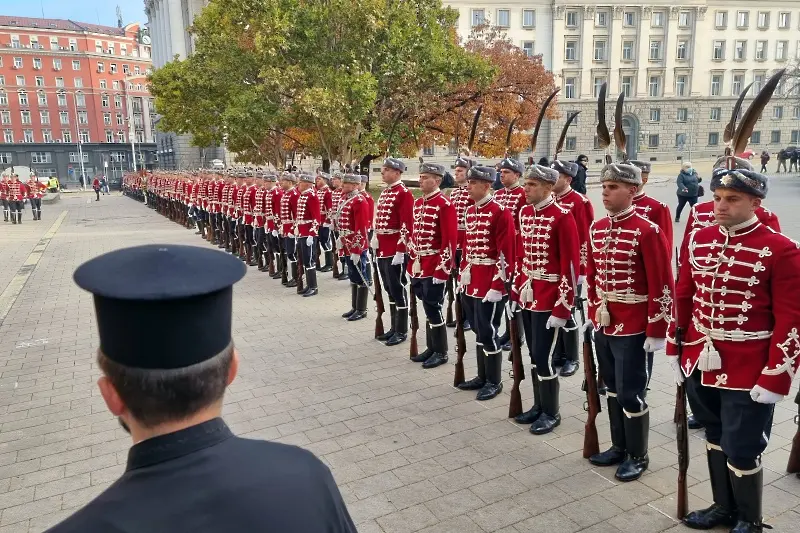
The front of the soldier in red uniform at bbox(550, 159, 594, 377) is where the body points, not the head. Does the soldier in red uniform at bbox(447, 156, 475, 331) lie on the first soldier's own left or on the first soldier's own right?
on the first soldier's own right

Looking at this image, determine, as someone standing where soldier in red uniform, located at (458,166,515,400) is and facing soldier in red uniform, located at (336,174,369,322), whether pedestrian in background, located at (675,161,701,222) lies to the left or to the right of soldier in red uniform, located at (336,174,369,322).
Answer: right

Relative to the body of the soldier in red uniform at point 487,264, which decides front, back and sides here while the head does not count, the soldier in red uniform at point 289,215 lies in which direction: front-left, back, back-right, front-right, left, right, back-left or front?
right

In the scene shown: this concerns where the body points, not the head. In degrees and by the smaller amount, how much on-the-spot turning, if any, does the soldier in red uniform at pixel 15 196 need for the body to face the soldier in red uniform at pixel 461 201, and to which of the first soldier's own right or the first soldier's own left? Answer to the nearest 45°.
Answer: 0° — they already face them

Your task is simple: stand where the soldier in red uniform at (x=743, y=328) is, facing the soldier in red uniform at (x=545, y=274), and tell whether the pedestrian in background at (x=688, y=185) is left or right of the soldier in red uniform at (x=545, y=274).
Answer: right

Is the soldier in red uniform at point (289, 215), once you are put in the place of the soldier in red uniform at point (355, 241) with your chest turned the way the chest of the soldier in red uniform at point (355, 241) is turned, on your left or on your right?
on your right

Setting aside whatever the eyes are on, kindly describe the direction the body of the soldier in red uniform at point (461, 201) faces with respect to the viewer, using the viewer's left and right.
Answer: facing the viewer and to the left of the viewer

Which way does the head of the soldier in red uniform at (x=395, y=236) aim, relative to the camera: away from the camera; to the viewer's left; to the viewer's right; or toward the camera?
to the viewer's left

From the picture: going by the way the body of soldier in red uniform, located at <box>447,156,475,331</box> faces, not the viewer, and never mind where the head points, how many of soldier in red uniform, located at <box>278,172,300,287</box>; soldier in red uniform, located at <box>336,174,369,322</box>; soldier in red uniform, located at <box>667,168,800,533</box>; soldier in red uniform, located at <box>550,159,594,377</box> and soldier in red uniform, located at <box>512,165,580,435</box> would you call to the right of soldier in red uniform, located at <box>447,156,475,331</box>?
2

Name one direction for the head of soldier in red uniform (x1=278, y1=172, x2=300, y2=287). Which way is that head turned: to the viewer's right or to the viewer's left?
to the viewer's left

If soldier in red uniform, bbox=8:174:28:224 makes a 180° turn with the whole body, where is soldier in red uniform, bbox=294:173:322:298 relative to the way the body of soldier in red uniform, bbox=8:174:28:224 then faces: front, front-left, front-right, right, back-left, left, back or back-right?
back
